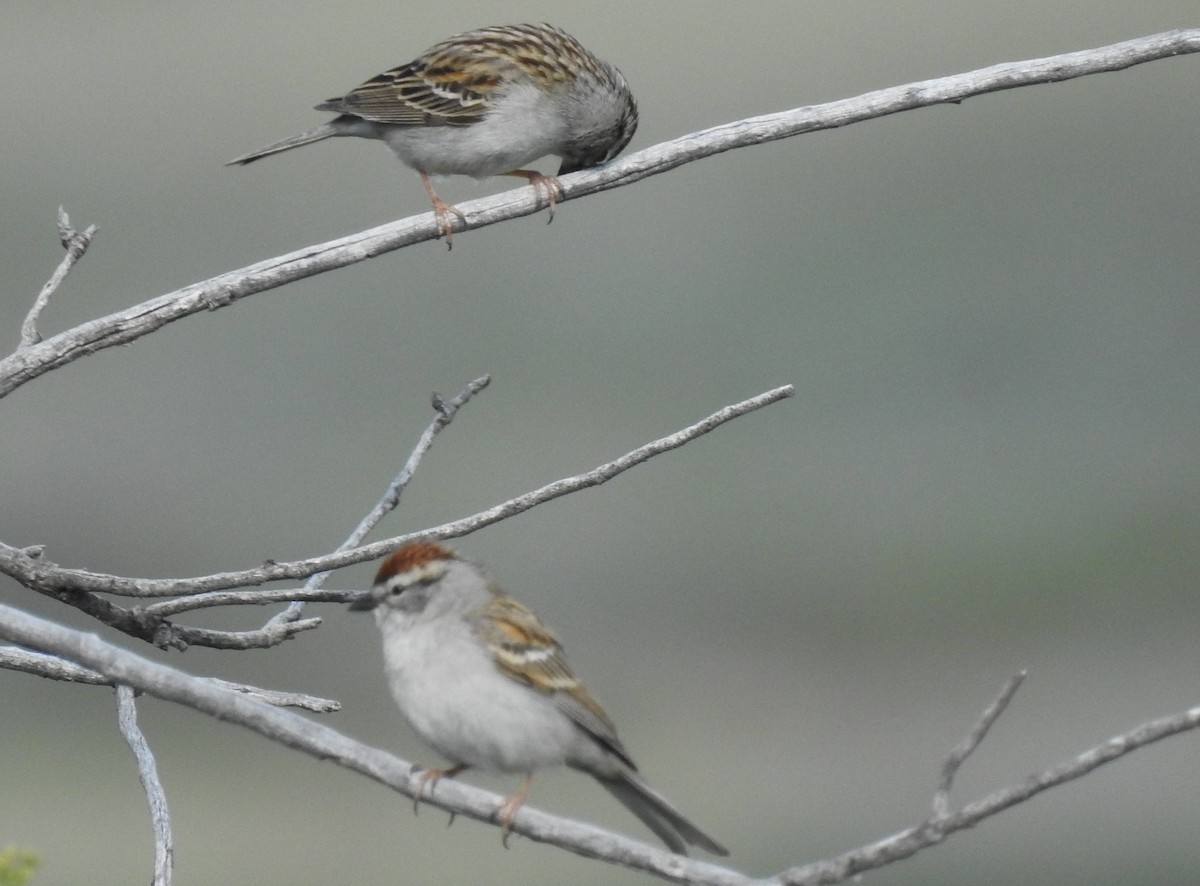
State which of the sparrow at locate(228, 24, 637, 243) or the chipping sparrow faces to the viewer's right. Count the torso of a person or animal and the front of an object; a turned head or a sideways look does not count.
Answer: the sparrow

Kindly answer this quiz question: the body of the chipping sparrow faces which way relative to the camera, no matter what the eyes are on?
to the viewer's left

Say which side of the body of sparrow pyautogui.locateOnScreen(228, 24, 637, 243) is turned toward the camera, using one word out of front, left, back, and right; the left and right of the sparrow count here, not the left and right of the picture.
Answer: right

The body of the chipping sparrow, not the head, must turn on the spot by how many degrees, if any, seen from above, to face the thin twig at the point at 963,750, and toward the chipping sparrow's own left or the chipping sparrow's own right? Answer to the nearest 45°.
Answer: approximately 135° to the chipping sparrow's own left

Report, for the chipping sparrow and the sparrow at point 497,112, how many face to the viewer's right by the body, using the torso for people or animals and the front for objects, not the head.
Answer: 1

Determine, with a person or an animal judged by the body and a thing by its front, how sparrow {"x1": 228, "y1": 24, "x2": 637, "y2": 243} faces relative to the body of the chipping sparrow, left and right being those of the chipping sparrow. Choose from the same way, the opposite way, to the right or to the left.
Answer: the opposite way
